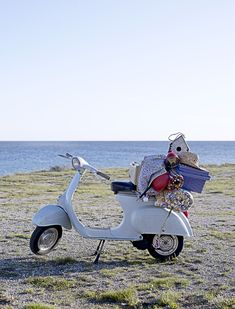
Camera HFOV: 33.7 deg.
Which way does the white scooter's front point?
to the viewer's left
